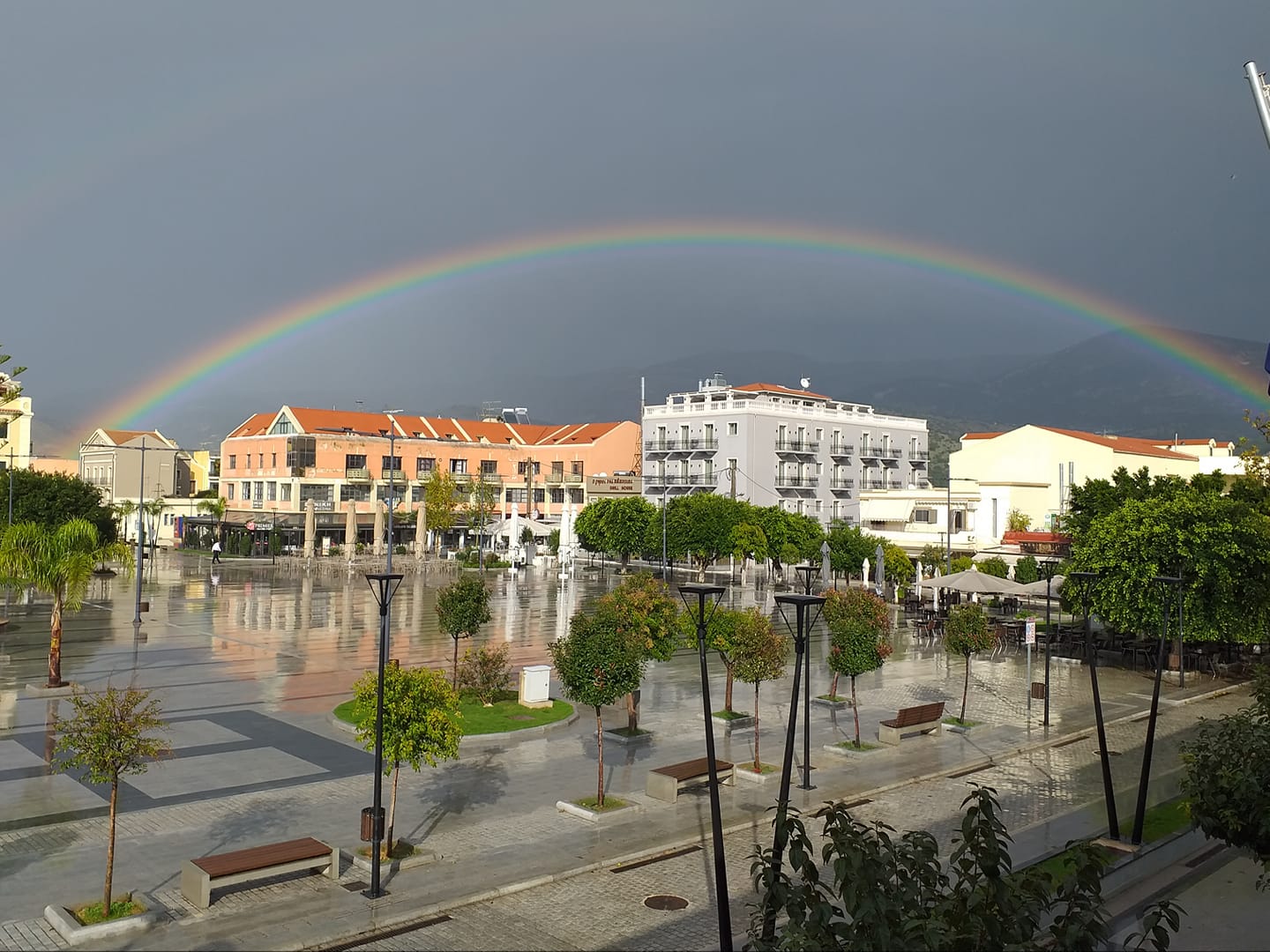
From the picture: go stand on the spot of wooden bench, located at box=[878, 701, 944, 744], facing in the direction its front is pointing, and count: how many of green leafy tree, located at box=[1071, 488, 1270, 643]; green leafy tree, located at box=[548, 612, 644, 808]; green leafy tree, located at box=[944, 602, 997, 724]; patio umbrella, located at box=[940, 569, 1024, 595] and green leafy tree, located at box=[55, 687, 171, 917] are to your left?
2

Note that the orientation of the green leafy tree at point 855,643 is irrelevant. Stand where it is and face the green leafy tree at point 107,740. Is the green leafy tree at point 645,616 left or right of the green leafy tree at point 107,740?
right

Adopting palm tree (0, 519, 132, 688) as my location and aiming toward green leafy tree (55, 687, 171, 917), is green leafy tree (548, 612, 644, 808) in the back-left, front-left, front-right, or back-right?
front-left
